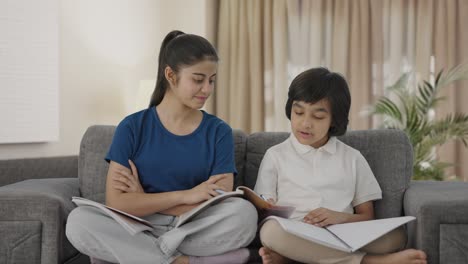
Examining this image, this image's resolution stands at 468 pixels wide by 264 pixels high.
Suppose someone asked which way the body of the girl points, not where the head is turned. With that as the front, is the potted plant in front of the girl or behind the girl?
behind

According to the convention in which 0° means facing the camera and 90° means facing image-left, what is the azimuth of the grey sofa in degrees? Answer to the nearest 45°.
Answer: approximately 0°

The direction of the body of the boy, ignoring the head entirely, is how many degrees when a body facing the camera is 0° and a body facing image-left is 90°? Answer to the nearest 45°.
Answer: approximately 0°

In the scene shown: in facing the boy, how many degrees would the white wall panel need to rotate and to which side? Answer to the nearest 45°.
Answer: approximately 45° to its left

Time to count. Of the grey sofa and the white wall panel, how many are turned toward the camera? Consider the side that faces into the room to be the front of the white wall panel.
2
